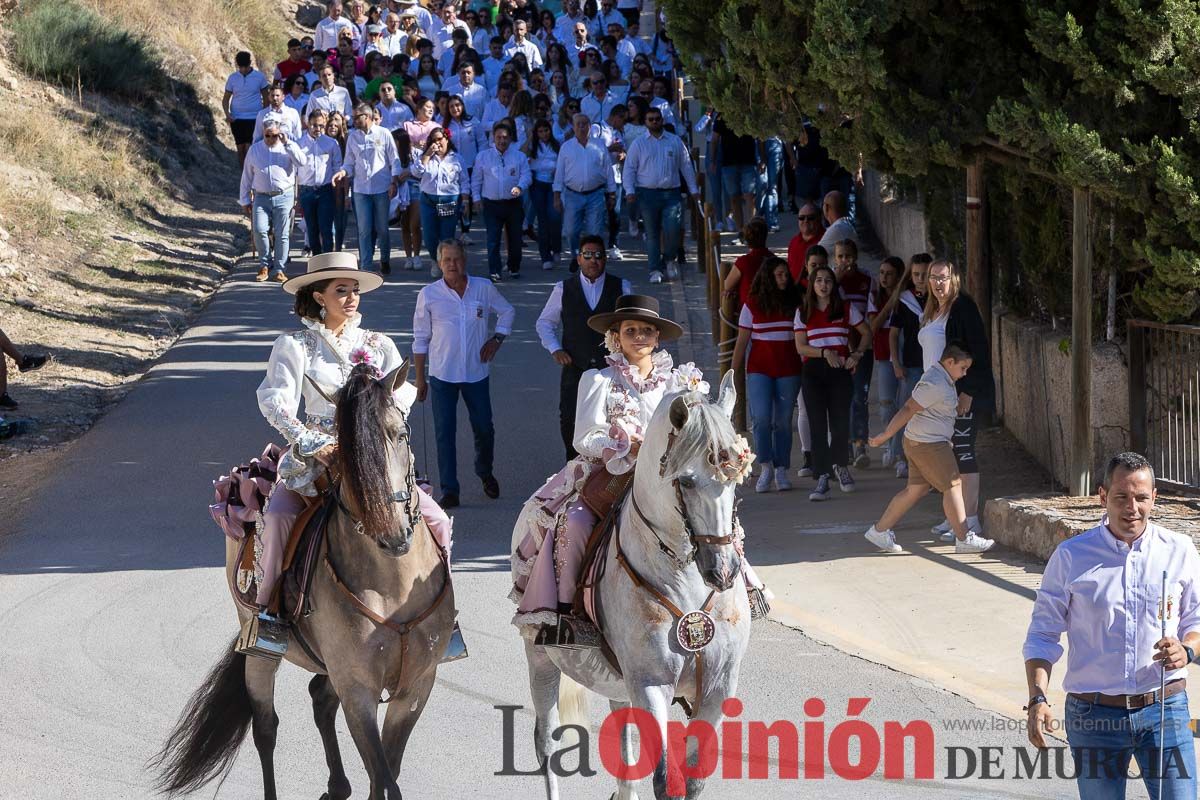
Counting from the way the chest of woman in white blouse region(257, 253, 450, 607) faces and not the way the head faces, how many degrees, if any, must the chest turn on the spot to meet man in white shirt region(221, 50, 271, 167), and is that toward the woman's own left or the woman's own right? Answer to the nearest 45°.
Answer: approximately 135° to the woman's own left

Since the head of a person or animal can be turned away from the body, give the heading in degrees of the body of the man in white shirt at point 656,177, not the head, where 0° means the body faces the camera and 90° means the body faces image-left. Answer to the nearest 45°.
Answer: approximately 0°

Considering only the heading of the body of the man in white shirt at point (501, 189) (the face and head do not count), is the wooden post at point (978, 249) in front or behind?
in front

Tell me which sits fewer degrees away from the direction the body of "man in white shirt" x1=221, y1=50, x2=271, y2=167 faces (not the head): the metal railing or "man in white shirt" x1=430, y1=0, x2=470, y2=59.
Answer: the metal railing

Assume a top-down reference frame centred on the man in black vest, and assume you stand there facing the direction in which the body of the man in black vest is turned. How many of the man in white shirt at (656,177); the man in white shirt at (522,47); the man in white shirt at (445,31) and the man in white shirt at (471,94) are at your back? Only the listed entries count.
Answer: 4

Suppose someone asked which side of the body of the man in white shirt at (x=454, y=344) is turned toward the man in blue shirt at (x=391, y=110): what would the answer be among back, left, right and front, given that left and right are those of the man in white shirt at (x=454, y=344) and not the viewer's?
back

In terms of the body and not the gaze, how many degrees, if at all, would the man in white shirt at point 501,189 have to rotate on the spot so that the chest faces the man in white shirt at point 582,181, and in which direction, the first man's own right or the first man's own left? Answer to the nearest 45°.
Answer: approximately 90° to the first man's own left

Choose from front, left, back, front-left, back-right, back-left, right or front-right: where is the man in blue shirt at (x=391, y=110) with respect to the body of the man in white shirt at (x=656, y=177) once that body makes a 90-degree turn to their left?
back-left
